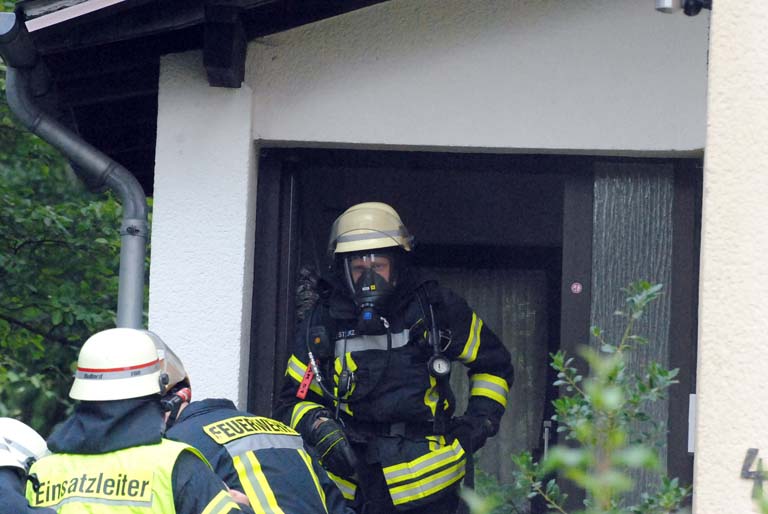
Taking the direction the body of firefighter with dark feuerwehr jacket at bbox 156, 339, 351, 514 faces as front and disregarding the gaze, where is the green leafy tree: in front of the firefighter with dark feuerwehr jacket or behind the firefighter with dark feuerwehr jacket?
in front

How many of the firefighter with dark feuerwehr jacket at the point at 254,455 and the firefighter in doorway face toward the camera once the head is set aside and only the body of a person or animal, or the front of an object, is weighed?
1

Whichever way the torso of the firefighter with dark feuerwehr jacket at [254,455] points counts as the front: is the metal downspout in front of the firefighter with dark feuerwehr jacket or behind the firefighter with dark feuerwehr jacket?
in front

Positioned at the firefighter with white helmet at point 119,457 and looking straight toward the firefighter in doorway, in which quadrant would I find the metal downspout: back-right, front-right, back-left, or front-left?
front-left

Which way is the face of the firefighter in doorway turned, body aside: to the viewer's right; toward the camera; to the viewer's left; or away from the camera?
toward the camera

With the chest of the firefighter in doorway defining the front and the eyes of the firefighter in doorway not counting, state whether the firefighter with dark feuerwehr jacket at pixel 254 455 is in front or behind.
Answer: in front

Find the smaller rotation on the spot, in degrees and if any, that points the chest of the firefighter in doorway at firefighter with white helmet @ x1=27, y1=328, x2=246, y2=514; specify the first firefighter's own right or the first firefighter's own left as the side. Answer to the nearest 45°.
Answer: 0° — they already face them

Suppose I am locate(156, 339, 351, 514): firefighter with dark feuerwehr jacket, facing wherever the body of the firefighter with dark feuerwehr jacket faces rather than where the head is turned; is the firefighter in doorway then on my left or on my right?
on my right

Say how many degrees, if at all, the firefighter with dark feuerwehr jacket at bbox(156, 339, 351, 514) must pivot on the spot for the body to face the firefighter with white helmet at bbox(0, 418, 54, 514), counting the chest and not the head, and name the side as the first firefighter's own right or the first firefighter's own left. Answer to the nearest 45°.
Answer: approximately 90° to the first firefighter's own left

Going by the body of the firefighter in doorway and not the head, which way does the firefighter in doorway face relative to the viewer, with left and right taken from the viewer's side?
facing the viewer

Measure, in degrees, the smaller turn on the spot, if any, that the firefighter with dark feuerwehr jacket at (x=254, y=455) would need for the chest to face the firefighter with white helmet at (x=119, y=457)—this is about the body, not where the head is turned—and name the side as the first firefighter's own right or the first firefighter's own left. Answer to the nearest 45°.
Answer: approximately 90° to the first firefighter's own left

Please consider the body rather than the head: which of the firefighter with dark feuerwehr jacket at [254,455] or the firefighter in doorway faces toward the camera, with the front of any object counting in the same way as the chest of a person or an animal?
the firefighter in doorway

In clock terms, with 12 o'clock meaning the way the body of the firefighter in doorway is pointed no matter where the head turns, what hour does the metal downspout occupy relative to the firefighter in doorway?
The metal downspout is roughly at 3 o'clock from the firefighter in doorway.

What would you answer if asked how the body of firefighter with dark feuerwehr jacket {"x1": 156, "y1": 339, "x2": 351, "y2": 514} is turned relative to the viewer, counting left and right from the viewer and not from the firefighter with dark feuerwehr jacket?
facing away from the viewer and to the left of the viewer

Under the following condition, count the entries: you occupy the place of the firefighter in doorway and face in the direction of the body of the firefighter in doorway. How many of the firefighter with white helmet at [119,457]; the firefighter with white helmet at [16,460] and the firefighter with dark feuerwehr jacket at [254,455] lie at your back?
0
